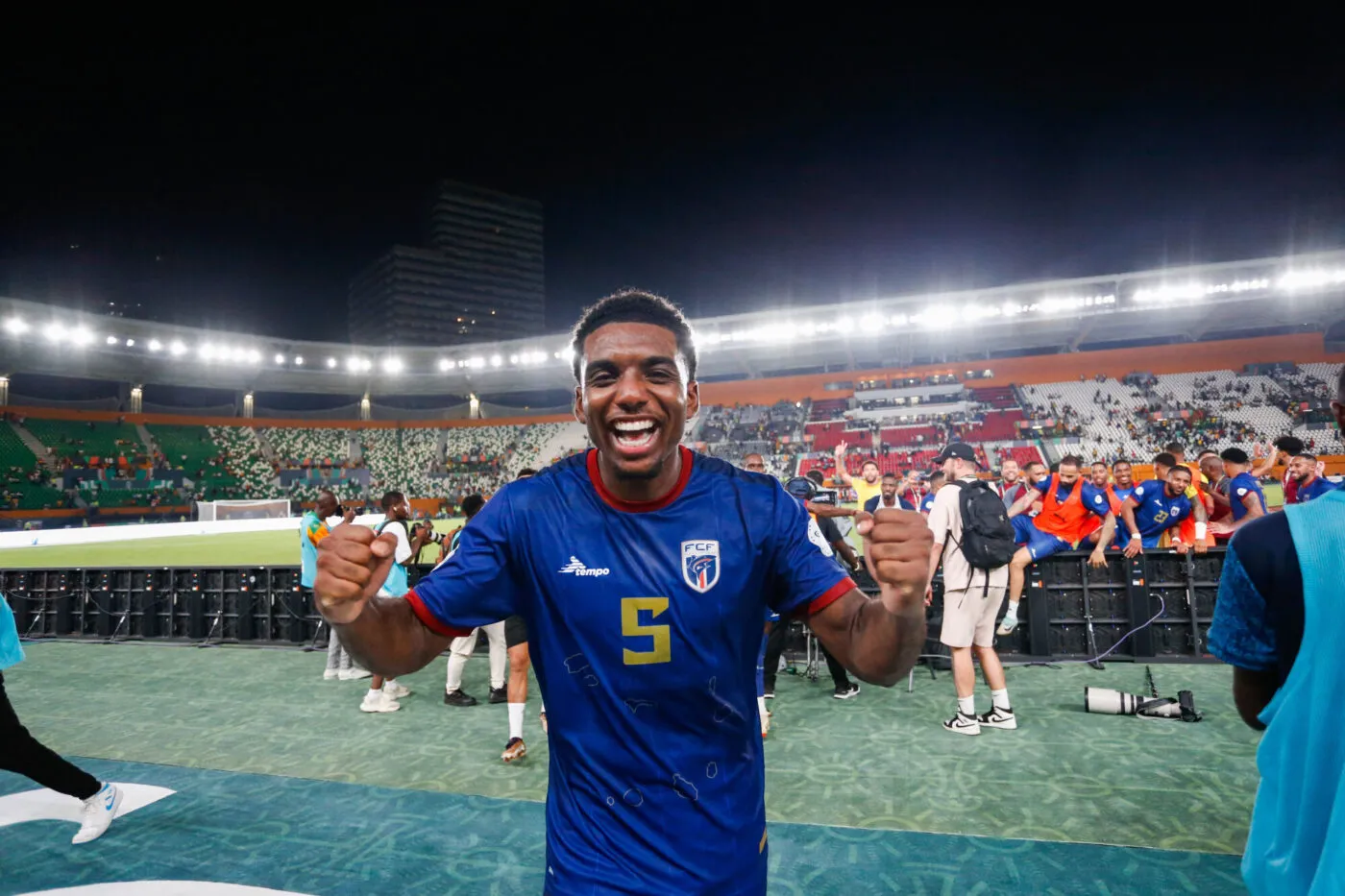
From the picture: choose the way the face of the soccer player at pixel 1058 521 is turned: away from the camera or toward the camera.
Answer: toward the camera

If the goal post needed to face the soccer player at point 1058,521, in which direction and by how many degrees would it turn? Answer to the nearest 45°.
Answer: approximately 45° to its right

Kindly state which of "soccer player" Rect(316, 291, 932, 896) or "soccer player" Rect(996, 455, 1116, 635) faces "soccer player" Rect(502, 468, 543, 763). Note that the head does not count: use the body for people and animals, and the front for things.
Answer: "soccer player" Rect(996, 455, 1116, 635)

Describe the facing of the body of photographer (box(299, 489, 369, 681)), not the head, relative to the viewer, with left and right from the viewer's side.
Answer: facing to the right of the viewer

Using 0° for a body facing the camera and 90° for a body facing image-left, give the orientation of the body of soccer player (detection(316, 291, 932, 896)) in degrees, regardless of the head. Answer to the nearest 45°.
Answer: approximately 0°

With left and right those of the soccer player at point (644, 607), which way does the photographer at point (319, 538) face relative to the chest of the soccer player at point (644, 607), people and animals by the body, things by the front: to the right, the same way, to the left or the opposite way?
to the left

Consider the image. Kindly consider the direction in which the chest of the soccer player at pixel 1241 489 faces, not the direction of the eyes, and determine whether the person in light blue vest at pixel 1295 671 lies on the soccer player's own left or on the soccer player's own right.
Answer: on the soccer player's own left

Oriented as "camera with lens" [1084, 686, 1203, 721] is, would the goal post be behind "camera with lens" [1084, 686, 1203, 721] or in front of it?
in front

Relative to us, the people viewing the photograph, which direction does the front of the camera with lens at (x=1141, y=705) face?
facing to the left of the viewer

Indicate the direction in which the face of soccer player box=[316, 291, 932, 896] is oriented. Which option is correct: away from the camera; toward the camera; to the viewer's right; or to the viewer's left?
toward the camera
